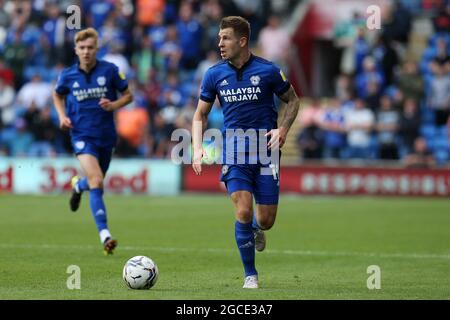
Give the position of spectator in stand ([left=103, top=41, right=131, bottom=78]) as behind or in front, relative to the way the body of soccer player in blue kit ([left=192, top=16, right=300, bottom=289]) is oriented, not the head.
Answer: behind

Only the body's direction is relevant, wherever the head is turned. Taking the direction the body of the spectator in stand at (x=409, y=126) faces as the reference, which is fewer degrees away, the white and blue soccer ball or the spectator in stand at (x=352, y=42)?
the white and blue soccer ball

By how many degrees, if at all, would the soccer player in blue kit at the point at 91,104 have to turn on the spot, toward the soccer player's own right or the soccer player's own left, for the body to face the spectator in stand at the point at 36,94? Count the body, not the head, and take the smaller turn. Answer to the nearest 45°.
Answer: approximately 180°

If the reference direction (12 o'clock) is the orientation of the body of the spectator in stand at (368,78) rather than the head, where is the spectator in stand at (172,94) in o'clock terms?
the spectator in stand at (172,94) is roughly at 3 o'clock from the spectator in stand at (368,78).

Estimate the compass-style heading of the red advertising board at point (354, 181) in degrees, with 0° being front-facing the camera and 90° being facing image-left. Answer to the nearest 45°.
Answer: approximately 0°

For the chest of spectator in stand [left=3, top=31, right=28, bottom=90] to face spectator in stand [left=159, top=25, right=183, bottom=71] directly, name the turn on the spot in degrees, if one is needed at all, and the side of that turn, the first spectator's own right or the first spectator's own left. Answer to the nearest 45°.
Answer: approximately 90° to the first spectator's own left

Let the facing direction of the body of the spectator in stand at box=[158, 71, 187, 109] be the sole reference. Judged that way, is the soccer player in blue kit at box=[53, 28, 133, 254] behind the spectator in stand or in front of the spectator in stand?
in front

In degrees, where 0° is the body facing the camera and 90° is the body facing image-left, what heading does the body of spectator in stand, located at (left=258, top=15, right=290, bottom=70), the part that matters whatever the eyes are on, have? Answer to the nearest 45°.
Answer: approximately 0°
